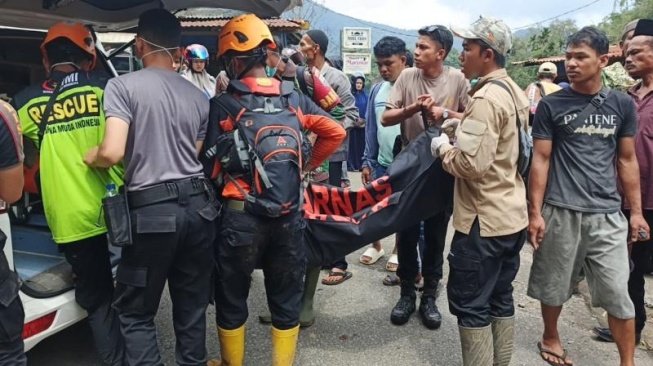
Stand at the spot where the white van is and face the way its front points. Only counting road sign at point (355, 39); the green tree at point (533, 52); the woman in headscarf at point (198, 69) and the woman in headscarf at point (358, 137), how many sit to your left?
0

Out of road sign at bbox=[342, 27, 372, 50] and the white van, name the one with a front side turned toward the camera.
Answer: the road sign

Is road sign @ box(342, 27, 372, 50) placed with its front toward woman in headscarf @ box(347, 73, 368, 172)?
yes

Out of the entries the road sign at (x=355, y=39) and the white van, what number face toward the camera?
1

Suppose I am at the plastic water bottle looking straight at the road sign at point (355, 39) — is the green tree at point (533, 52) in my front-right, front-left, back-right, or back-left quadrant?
front-right

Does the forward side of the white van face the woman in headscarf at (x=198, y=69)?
no

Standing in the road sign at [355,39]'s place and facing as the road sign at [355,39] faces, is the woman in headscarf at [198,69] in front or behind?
in front

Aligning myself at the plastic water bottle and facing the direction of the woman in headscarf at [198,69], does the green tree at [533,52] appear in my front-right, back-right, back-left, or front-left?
front-right

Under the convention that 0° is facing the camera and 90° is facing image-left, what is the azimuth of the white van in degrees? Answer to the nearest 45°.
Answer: approximately 135°

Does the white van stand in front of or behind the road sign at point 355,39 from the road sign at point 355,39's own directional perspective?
in front

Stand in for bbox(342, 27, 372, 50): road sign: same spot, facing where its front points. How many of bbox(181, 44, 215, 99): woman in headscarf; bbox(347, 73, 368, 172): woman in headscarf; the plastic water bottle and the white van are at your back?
0

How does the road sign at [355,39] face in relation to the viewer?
toward the camera

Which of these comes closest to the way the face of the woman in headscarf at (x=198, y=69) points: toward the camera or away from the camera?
toward the camera
